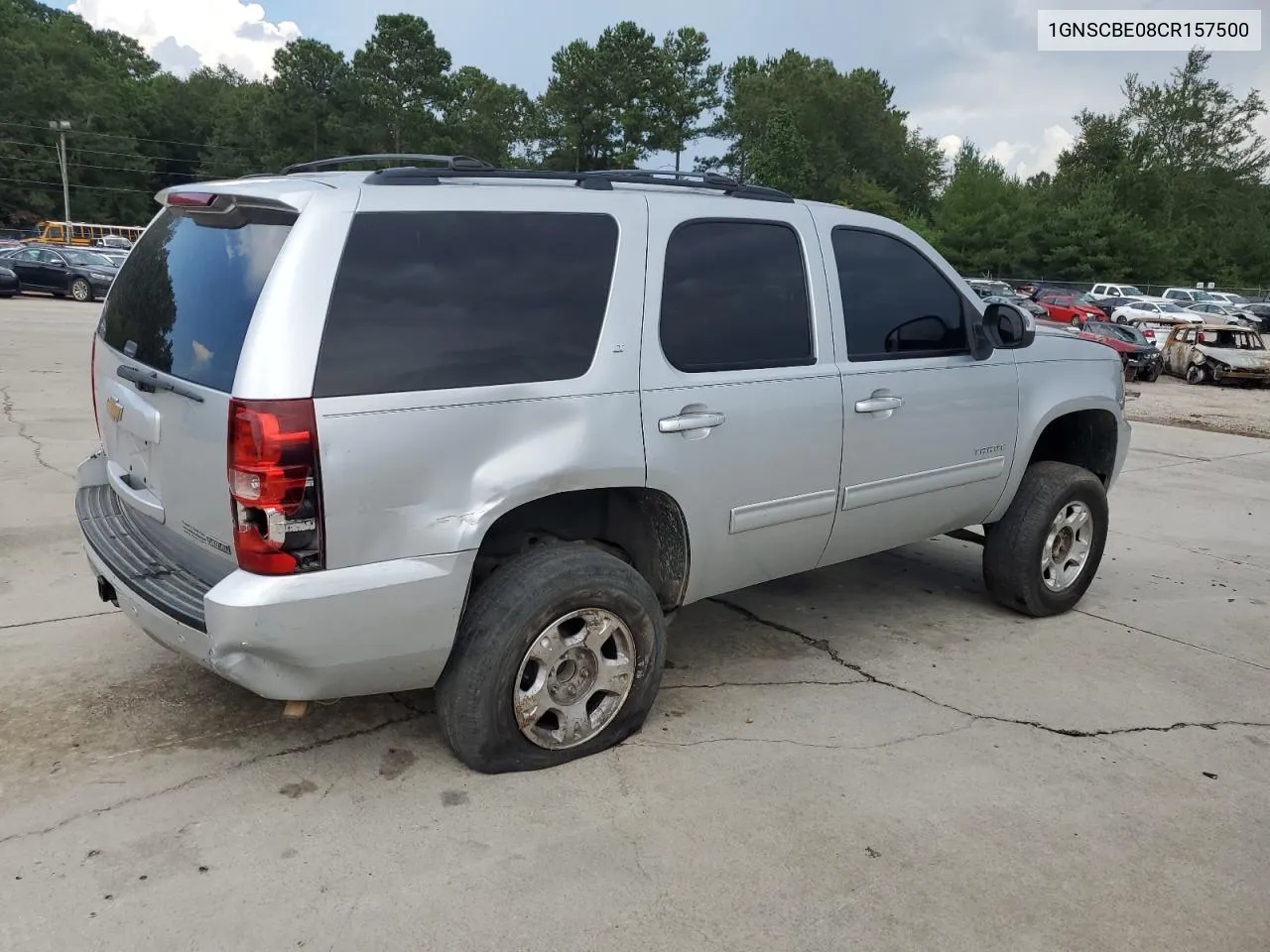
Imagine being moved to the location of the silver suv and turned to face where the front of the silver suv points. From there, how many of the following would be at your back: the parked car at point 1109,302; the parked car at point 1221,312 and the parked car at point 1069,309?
0

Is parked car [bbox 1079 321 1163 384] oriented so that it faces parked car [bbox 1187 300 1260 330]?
no

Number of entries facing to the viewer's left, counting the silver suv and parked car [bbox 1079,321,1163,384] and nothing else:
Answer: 0

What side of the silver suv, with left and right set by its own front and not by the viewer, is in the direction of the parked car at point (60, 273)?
left

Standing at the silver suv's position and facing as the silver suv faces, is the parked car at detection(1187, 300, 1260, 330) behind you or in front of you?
in front

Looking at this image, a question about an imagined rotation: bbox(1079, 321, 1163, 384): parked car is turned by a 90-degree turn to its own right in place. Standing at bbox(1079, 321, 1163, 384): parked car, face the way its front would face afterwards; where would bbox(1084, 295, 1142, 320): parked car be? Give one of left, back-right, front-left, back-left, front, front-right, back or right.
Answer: back-right

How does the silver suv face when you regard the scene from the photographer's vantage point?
facing away from the viewer and to the right of the viewer

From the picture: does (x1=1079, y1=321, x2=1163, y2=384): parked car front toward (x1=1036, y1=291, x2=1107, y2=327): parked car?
no

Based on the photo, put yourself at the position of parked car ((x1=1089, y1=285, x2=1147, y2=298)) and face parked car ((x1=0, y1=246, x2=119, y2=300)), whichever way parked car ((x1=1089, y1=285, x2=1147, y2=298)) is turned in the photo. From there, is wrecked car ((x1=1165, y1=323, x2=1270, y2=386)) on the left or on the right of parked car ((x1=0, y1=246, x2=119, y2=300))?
left

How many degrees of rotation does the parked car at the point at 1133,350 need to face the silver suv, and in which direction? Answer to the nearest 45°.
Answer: approximately 45° to its right

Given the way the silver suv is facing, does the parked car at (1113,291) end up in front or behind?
in front
